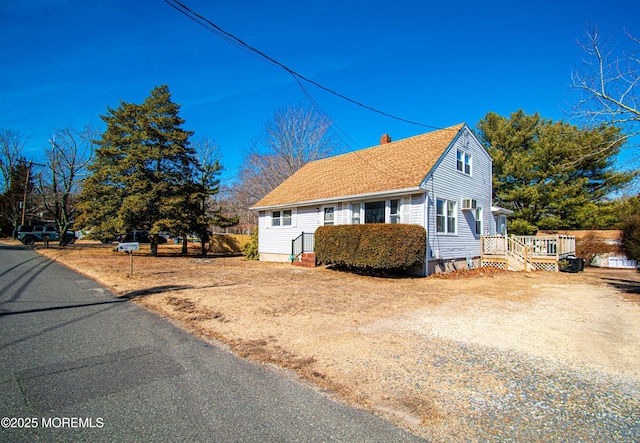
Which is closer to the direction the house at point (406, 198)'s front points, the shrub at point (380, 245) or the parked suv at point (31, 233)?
the shrub

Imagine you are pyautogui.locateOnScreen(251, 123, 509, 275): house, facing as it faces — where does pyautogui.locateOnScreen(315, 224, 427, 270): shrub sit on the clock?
The shrub is roughly at 11 o'clock from the house.

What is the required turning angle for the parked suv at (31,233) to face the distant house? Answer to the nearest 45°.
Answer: approximately 45° to its right

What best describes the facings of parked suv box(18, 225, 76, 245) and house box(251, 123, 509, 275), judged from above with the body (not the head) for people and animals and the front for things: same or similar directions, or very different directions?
very different directions

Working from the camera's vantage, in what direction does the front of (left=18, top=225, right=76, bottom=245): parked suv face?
facing to the right of the viewer

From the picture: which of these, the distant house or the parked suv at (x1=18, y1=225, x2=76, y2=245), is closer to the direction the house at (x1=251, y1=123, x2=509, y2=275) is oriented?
the parked suv

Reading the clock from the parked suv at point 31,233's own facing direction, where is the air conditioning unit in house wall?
The air conditioning unit in house wall is roughly at 2 o'clock from the parked suv.

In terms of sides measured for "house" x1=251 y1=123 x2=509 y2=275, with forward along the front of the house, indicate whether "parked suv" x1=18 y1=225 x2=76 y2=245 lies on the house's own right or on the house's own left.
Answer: on the house's own right

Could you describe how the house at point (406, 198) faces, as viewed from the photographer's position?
facing the viewer and to the left of the viewer

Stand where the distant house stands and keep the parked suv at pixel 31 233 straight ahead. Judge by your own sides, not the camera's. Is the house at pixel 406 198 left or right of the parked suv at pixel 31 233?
left

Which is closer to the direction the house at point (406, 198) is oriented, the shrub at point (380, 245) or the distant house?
the shrub

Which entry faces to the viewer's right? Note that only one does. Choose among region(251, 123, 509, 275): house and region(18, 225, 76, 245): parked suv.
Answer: the parked suv
